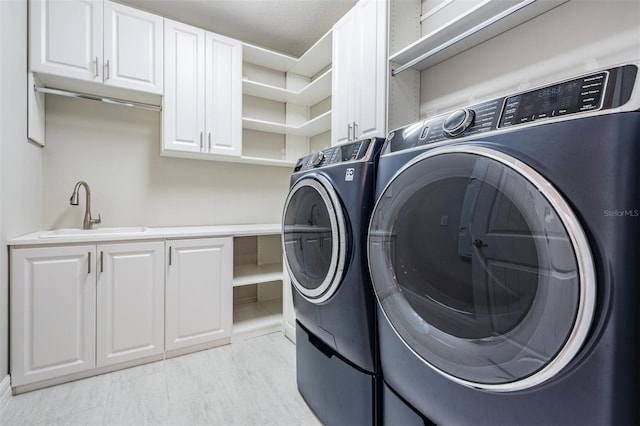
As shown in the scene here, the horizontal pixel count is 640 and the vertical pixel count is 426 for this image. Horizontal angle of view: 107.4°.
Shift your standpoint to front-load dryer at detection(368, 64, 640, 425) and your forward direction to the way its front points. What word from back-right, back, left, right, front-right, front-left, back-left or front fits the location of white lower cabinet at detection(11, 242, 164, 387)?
front-right

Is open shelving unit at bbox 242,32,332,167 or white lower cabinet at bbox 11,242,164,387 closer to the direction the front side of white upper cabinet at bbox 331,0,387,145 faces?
the white lower cabinet

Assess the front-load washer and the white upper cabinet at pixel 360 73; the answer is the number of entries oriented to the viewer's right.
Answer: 0

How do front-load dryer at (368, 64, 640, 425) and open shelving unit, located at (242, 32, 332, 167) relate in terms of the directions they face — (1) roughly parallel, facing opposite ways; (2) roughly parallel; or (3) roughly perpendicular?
roughly perpendicular

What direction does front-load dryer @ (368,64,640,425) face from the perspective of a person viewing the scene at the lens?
facing the viewer and to the left of the viewer

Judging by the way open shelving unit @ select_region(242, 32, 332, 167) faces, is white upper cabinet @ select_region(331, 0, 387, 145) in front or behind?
in front

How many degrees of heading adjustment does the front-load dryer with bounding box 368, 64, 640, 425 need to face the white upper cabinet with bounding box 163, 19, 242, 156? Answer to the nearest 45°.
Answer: approximately 45° to its right

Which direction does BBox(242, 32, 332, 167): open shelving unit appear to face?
toward the camera

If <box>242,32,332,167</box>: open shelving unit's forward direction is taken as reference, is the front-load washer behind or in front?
in front

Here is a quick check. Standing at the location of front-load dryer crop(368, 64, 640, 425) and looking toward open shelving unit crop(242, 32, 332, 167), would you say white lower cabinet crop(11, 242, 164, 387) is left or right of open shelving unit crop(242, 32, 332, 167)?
left

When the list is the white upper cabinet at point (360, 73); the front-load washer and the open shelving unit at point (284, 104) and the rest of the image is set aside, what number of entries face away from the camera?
0
